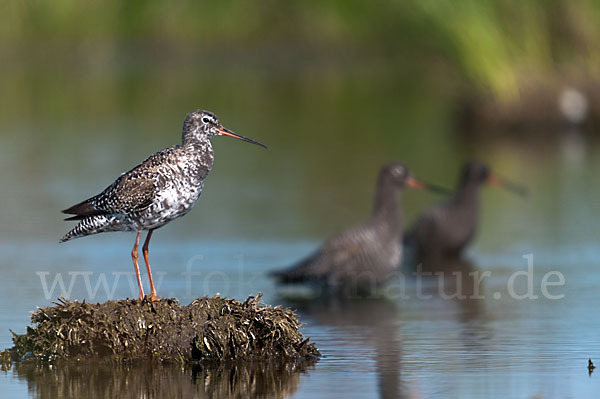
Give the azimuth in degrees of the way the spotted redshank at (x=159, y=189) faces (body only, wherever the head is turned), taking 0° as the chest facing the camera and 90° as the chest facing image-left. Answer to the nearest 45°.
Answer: approximately 270°

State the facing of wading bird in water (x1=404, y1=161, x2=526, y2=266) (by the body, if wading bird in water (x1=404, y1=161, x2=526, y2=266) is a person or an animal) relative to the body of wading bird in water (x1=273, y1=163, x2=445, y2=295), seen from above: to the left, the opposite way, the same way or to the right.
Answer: the same way

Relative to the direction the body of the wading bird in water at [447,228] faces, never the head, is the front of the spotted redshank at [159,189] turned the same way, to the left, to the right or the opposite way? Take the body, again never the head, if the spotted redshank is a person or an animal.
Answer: the same way

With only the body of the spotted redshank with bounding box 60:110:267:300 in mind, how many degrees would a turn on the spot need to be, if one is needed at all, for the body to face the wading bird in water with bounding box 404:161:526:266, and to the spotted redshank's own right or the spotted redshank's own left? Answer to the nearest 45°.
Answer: approximately 45° to the spotted redshank's own left

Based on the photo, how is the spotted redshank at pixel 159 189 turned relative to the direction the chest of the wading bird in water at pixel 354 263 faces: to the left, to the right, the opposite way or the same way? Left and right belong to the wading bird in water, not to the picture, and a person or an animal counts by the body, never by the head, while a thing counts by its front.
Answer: the same way

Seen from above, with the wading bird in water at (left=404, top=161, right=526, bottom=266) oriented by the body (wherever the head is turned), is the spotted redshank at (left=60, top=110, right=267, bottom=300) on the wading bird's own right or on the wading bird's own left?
on the wading bird's own right

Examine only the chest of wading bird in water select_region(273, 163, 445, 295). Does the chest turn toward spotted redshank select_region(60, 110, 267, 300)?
no

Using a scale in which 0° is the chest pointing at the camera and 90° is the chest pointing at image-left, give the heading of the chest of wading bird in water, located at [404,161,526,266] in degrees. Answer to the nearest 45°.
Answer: approximately 270°

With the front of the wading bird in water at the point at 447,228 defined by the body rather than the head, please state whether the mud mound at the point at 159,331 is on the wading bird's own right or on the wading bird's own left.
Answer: on the wading bird's own right

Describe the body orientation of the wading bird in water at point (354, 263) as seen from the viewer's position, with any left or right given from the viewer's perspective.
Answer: facing to the right of the viewer

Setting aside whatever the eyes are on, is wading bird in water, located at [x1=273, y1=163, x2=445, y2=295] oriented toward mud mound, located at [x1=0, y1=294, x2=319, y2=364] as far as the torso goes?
no

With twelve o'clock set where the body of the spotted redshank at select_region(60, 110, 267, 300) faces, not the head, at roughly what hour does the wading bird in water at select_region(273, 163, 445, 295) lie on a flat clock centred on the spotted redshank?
The wading bird in water is roughly at 10 o'clock from the spotted redshank.

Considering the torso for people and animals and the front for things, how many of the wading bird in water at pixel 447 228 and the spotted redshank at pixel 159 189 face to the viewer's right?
2
